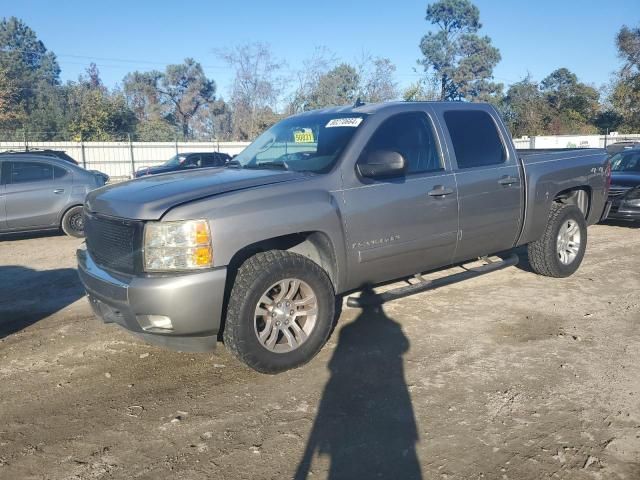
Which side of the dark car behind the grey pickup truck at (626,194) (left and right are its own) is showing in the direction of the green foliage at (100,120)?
right

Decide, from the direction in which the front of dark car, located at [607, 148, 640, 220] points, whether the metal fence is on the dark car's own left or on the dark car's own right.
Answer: on the dark car's own right

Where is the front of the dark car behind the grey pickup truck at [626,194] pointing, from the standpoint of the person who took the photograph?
facing the viewer and to the left of the viewer

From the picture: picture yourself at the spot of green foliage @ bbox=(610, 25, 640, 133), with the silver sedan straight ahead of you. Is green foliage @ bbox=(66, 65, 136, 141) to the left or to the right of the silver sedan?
right

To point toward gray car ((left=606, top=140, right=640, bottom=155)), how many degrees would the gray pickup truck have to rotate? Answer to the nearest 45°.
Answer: approximately 180°
